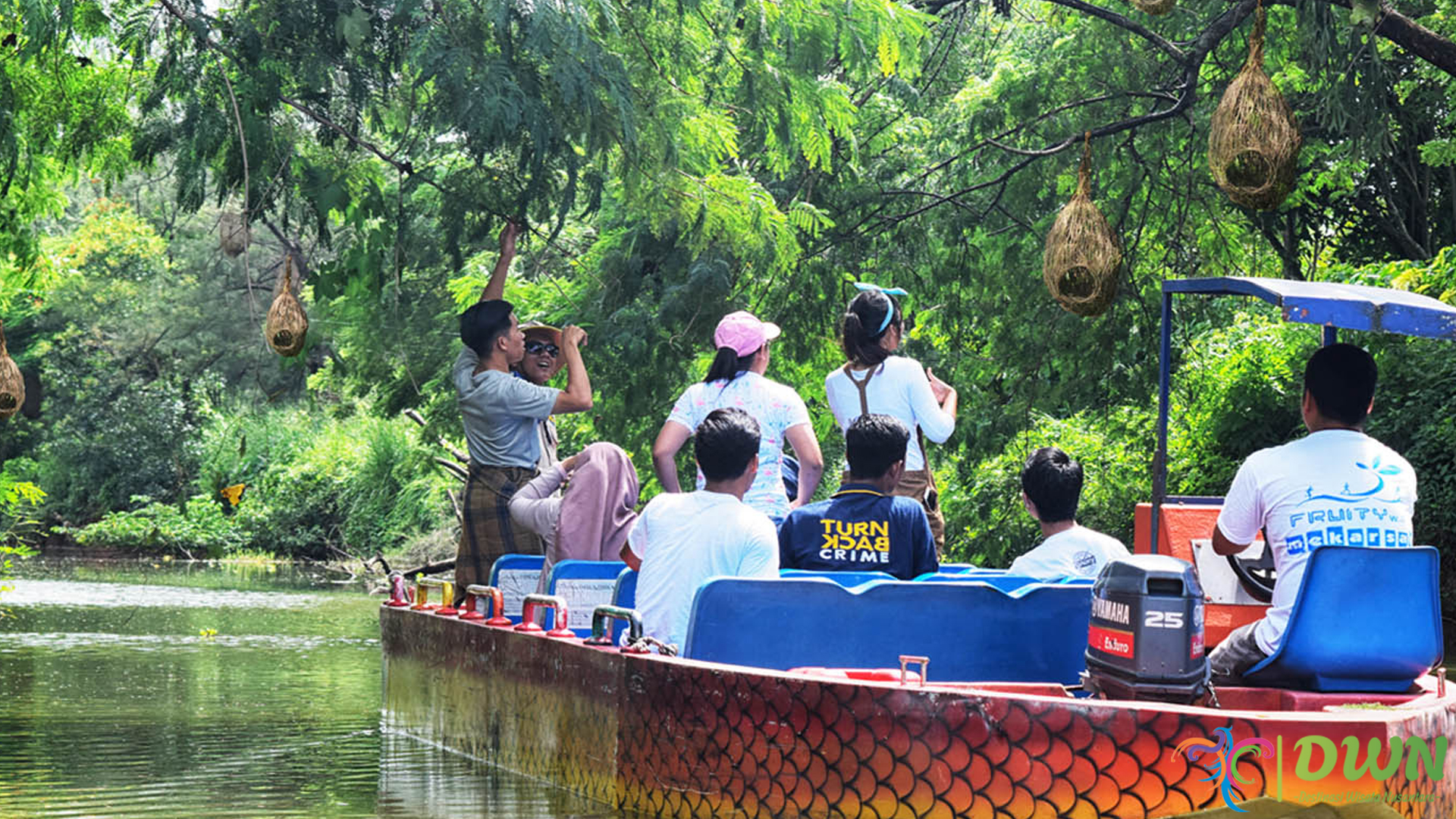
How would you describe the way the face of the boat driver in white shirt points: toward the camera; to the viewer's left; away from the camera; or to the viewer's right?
away from the camera

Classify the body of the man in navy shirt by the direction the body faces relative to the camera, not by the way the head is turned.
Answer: away from the camera

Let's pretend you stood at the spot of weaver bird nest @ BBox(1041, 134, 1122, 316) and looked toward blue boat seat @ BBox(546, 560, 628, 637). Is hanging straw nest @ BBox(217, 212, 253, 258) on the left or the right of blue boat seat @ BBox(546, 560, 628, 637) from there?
right

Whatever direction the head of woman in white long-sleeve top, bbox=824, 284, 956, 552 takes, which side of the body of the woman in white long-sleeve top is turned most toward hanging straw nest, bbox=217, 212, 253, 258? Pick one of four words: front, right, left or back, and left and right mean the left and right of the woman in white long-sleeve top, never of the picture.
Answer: left

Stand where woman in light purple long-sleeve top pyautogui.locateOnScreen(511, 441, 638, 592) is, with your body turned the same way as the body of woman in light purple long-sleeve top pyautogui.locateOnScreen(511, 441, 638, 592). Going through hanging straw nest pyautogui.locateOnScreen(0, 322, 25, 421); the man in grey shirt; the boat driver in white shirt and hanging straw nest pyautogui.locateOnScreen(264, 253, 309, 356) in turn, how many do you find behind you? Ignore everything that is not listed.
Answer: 1

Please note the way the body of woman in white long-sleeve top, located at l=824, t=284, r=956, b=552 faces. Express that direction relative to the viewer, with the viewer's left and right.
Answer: facing away from the viewer and to the right of the viewer

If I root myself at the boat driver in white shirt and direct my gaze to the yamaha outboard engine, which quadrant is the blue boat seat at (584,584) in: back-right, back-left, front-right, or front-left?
front-right

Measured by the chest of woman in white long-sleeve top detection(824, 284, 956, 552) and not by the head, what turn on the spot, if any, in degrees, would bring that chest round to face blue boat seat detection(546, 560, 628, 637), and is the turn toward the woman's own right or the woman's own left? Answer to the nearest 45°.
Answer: approximately 135° to the woman's own left

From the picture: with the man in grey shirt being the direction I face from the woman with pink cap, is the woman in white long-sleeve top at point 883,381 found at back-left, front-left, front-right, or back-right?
back-right

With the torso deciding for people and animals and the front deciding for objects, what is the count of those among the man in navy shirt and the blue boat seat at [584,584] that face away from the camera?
2

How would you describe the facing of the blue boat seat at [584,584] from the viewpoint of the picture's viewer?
facing away from the viewer

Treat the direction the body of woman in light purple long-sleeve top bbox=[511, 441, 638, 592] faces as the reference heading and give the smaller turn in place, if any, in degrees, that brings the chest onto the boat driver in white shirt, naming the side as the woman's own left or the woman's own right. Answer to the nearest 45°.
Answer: approximately 180°
